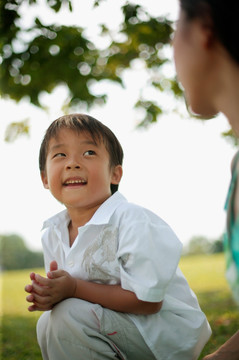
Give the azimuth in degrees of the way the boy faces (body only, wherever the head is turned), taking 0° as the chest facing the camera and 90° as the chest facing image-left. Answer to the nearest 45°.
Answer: approximately 45°

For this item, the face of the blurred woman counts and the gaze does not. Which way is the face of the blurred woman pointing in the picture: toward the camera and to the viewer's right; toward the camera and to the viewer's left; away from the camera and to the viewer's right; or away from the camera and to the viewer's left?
away from the camera and to the viewer's left
